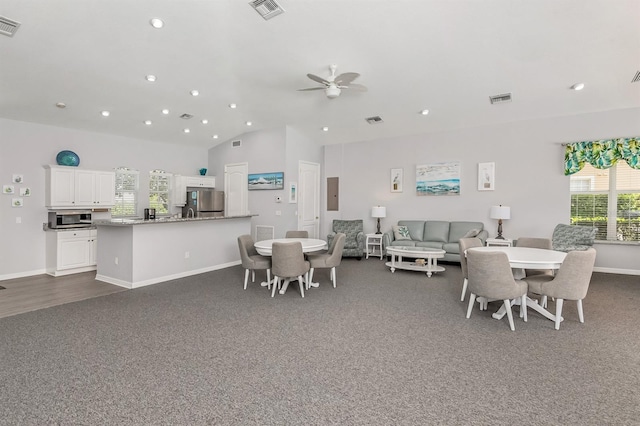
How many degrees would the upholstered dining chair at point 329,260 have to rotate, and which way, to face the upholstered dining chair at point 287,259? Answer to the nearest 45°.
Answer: approximately 45° to its left

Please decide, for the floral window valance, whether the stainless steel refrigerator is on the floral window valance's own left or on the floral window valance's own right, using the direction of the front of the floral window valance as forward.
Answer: on the floral window valance's own right

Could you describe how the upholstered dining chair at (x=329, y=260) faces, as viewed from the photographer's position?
facing to the left of the viewer

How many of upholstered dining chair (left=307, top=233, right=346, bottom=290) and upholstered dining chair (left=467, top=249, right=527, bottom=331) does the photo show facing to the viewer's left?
1

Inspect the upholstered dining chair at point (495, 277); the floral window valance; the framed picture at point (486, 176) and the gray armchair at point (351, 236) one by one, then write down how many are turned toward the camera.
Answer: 3

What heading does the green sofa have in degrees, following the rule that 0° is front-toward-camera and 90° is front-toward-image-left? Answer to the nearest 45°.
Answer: approximately 45°

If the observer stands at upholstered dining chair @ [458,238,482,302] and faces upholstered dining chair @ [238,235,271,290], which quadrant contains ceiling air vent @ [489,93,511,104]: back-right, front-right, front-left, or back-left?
back-right

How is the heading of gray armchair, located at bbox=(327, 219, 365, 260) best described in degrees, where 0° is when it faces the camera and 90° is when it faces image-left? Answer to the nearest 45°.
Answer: approximately 0°

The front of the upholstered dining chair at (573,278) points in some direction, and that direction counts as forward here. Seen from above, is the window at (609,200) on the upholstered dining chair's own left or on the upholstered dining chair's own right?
on the upholstered dining chair's own right

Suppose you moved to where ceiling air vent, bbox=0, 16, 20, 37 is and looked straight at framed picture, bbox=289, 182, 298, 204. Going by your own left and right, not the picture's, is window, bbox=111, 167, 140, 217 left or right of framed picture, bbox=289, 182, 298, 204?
left
